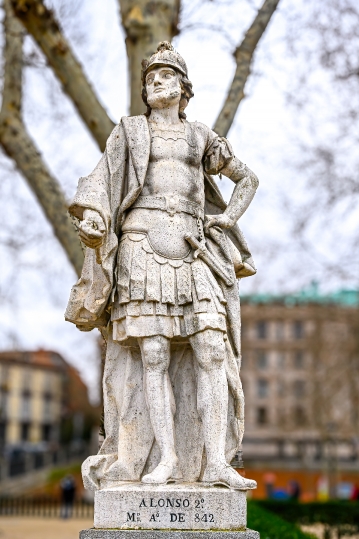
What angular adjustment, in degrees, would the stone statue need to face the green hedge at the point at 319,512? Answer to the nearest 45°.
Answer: approximately 180°

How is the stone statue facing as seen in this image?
toward the camera
